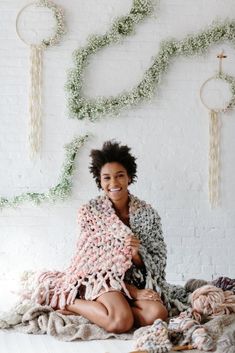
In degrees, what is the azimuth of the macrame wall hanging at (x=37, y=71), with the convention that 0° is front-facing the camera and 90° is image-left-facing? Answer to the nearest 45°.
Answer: approximately 0°

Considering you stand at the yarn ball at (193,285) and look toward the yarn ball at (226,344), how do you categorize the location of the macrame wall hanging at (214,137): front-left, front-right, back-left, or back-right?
back-left

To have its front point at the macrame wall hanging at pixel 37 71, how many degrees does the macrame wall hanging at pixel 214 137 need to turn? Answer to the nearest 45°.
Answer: approximately 90° to its right

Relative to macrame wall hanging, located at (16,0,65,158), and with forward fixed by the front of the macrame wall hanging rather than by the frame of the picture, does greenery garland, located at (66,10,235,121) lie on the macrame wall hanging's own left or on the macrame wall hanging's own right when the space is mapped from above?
on the macrame wall hanging's own left

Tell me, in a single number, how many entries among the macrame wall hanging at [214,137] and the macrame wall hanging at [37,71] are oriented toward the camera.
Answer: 2

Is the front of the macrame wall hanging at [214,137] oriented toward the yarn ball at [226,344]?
yes
